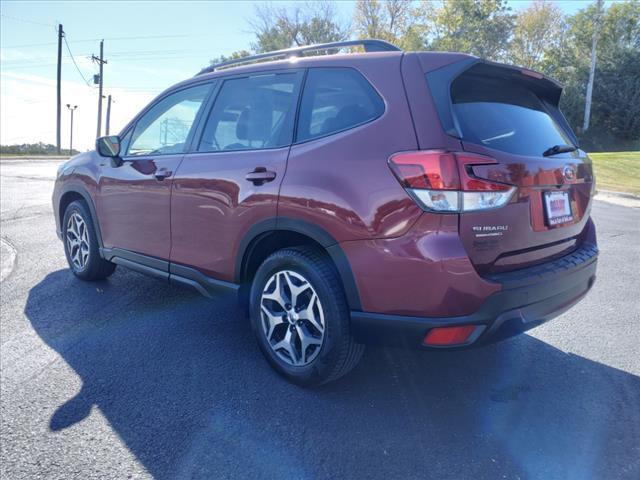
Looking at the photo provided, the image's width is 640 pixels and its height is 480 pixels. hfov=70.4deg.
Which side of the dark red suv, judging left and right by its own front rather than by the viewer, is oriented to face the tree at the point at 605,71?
right

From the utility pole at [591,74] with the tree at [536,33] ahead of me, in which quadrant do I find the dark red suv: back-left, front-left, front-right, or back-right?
back-left

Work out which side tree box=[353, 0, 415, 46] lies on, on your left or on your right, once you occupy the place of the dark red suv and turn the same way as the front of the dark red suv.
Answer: on your right

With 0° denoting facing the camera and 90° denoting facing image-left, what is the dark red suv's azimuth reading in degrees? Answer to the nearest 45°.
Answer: approximately 135°

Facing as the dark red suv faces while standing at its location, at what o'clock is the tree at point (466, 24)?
The tree is roughly at 2 o'clock from the dark red suv.

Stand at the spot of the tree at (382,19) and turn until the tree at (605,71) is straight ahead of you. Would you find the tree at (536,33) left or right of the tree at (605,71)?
left

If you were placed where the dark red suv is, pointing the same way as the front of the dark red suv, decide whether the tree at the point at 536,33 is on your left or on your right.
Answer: on your right
